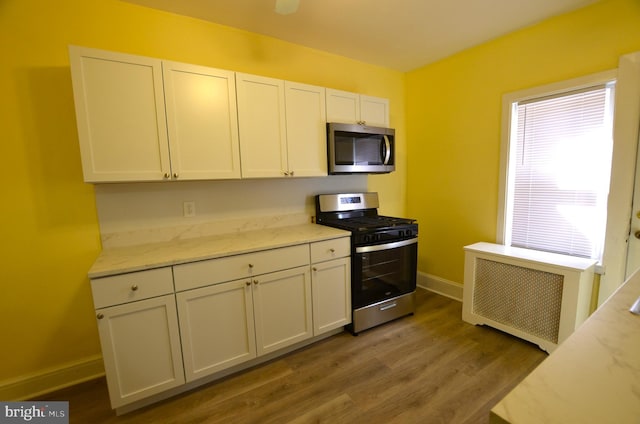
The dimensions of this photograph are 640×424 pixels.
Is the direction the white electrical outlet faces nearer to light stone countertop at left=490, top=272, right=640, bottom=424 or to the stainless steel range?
the light stone countertop

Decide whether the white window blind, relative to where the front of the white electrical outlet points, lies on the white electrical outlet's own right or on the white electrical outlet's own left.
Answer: on the white electrical outlet's own left

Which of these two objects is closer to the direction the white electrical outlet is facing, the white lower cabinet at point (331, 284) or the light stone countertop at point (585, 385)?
the light stone countertop

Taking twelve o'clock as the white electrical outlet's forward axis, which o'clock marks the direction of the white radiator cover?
The white radiator cover is roughly at 10 o'clock from the white electrical outlet.

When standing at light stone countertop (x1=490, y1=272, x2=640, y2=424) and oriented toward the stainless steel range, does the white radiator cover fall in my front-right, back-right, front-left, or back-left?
front-right

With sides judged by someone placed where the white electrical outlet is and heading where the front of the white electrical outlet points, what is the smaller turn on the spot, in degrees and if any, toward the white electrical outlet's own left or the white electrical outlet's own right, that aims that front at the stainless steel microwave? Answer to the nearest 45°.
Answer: approximately 90° to the white electrical outlet's own left

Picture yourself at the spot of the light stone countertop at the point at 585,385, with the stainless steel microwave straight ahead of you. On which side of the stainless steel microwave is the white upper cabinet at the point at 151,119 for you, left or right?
left

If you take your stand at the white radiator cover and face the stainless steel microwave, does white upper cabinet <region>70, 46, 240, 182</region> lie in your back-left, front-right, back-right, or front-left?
front-left

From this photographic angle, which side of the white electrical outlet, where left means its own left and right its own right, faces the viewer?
front

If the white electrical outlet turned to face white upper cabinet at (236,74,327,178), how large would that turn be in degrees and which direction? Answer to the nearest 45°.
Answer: approximately 90° to its left

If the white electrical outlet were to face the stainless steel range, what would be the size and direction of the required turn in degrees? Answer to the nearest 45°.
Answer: approximately 90° to its left
